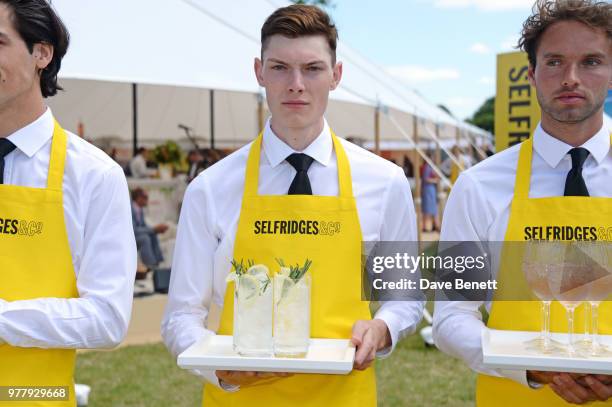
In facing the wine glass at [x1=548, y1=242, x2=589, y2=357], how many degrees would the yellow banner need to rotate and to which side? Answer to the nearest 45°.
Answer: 0° — it already faces it

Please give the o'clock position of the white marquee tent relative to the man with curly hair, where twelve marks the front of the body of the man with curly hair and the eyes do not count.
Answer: The white marquee tent is roughly at 5 o'clock from the man with curly hair.

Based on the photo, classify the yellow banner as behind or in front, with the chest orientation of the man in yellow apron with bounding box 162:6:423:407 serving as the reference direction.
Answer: behind

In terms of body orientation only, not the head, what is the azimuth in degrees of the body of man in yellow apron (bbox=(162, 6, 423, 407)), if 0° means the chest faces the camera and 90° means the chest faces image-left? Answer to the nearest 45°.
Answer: approximately 0°

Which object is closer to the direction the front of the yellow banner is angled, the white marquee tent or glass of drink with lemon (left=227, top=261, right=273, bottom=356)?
the glass of drink with lemon

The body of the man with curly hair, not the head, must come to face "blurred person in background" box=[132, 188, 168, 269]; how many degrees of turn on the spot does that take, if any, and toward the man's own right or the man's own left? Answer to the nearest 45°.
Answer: approximately 135° to the man's own right

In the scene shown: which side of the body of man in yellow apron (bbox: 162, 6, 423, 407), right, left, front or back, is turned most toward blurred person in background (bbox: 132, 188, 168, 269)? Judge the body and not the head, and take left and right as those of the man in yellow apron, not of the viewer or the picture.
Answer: back

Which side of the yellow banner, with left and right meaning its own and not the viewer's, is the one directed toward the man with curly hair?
front

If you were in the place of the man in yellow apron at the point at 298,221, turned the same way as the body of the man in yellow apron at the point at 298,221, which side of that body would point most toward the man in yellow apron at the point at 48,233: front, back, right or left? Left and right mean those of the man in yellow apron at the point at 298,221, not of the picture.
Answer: right

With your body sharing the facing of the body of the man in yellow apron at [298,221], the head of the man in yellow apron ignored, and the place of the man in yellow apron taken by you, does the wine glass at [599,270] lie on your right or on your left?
on your left
